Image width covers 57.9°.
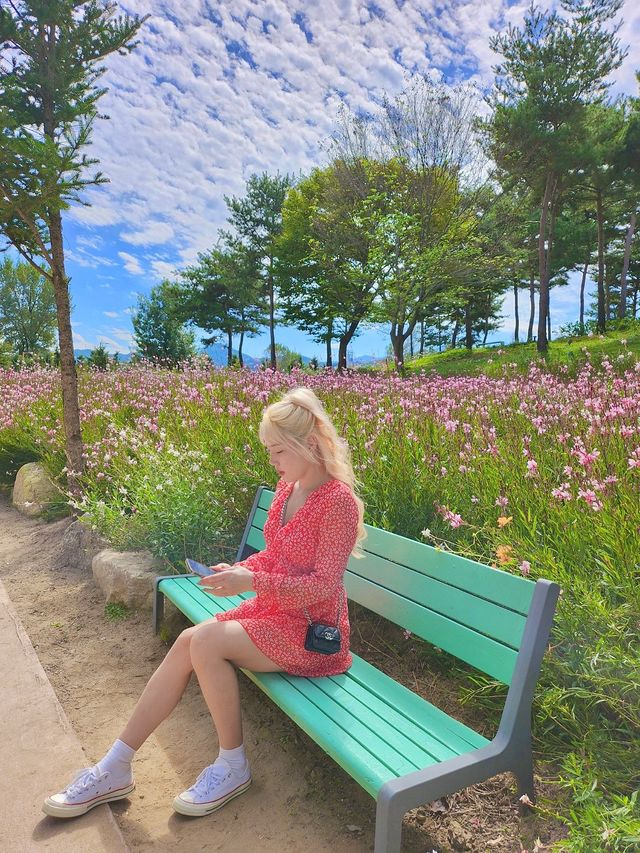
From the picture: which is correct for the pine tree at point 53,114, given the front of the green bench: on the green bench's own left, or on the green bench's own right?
on the green bench's own right

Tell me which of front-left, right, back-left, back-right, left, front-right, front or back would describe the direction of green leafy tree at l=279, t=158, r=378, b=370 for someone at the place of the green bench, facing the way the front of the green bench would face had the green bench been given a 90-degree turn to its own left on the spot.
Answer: back-left

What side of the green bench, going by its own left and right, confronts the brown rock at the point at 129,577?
right

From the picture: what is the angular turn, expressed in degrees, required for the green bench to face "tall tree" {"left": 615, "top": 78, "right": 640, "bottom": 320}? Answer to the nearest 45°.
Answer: approximately 180°

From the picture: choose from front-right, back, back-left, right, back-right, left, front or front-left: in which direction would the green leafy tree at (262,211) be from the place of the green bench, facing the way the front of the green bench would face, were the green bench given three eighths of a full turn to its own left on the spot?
left

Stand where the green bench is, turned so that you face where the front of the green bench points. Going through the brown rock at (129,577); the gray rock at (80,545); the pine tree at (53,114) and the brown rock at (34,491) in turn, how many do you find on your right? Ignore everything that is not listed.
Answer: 4

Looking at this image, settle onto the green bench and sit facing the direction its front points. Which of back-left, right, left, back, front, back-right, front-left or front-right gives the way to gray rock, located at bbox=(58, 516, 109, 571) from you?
right

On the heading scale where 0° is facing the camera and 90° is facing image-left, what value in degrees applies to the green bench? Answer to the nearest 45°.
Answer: approximately 45°

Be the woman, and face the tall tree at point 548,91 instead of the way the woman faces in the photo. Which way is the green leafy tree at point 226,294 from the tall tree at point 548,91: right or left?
left

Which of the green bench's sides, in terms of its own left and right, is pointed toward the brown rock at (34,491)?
right
